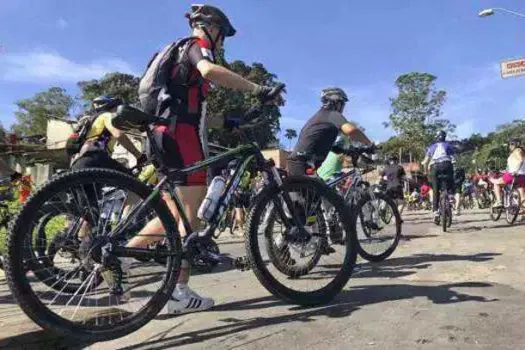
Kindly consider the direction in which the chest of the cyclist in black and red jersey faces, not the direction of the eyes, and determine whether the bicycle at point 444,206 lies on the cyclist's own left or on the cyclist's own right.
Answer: on the cyclist's own left

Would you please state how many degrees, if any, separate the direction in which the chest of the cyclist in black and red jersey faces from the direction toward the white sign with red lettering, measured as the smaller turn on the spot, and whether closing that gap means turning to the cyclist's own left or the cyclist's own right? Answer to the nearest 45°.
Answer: approximately 45° to the cyclist's own left

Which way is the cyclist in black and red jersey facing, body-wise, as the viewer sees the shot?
to the viewer's right
